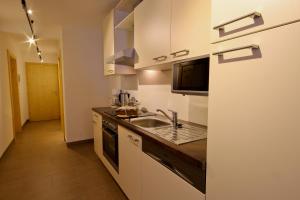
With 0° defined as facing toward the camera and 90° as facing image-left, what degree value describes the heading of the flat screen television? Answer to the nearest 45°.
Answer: approximately 45°

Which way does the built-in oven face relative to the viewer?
to the viewer's left
